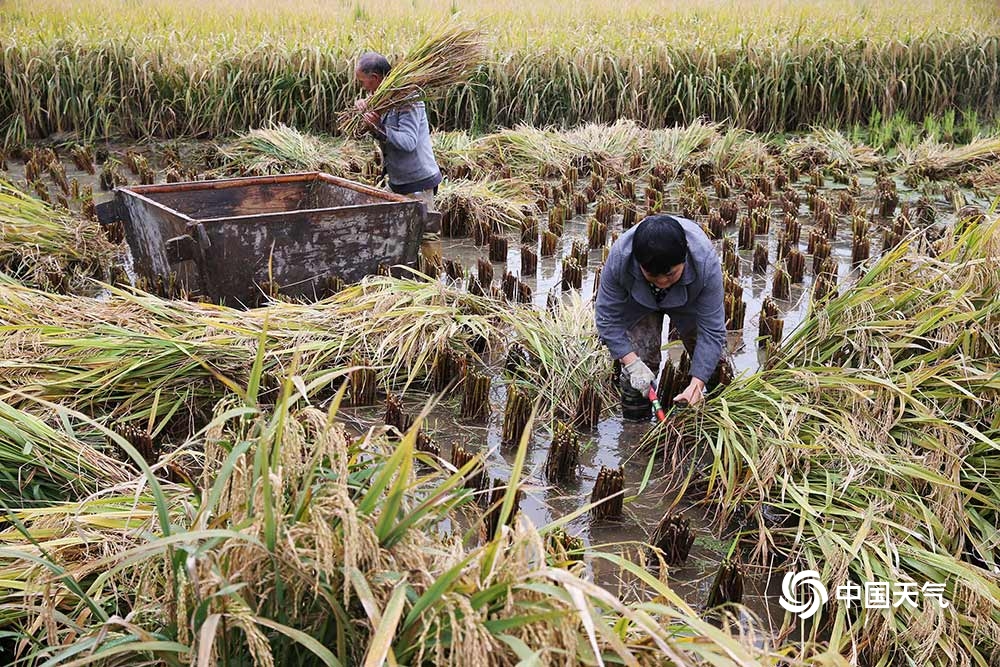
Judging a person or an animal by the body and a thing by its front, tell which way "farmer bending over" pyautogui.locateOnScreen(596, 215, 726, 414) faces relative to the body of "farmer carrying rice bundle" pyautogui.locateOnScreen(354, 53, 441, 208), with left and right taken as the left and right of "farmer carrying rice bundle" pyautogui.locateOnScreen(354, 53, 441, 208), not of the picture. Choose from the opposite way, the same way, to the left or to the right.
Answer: to the left

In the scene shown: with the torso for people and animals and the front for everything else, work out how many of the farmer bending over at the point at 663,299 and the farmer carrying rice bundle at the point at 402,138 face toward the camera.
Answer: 1

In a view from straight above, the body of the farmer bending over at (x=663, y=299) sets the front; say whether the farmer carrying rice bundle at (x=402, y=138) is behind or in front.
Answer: behind

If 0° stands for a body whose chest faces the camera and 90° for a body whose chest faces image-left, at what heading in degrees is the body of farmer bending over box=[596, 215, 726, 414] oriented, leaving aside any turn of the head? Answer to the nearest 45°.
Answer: approximately 0°

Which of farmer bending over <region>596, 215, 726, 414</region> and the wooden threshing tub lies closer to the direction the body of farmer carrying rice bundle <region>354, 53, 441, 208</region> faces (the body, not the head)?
the wooden threshing tub

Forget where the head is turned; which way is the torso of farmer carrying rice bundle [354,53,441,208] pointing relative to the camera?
to the viewer's left

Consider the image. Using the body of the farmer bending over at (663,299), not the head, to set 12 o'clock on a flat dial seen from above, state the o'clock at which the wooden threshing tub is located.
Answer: The wooden threshing tub is roughly at 4 o'clock from the farmer bending over.

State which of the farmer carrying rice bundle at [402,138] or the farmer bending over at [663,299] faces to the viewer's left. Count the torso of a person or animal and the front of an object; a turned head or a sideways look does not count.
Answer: the farmer carrying rice bundle at [402,138]
